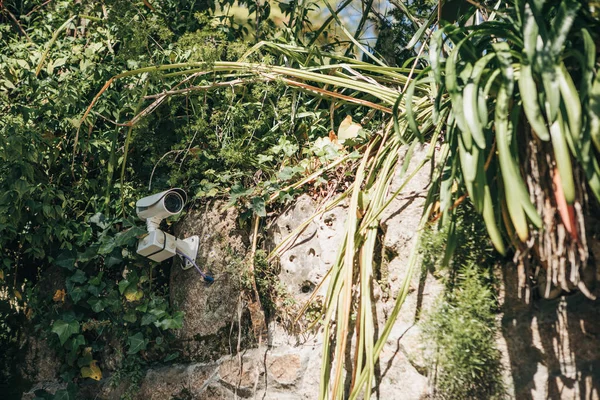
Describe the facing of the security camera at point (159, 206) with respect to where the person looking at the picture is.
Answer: facing the viewer and to the right of the viewer
